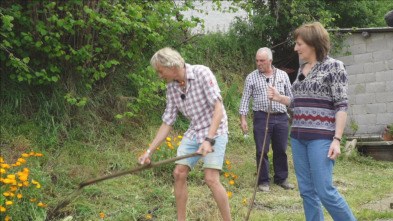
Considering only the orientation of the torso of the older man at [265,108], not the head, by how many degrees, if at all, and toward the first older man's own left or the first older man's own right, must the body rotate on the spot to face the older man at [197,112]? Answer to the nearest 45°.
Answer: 0° — they already face them

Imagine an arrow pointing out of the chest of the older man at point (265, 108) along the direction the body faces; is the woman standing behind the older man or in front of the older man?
in front

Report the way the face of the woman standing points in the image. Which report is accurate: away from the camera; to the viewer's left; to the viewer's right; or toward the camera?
to the viewer's left

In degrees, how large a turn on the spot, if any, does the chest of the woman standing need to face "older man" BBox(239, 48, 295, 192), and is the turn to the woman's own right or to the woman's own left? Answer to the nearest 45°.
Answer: approximately 135° to the woman's own right

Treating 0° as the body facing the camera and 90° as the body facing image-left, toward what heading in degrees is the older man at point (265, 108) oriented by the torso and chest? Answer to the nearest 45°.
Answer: approximately 0°

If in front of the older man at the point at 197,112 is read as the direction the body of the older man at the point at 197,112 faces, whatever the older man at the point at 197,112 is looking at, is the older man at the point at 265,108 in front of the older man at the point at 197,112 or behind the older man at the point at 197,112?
behind

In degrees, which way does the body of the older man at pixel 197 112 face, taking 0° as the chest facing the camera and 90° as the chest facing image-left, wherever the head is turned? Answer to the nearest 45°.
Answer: approximately 45°
